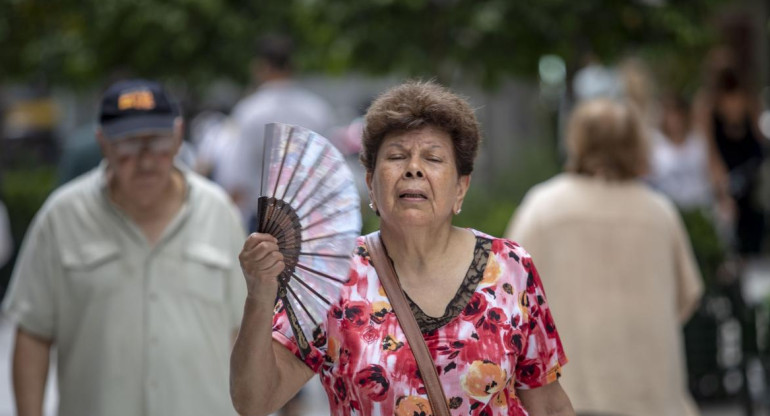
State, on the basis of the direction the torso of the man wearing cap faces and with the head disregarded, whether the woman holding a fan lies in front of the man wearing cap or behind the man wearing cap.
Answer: in front

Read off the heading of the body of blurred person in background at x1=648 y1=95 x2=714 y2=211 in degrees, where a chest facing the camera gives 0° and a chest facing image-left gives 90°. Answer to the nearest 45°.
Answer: approximately 0°

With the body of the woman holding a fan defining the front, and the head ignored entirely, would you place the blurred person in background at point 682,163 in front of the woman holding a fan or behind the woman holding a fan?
behind

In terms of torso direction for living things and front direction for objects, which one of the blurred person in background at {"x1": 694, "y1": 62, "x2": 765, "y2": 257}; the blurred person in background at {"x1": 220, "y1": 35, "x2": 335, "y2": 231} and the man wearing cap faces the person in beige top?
the blurred person in background at {"x1": 694, "y1": 62, "x2": 765, "y2": 257}

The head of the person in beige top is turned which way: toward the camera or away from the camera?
away from the camera

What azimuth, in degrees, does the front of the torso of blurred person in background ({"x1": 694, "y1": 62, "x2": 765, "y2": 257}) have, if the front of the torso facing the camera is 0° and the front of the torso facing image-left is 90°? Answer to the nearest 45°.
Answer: approximately 0°

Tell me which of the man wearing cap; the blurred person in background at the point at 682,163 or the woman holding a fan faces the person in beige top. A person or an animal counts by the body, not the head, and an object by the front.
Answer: the blurred person in background
